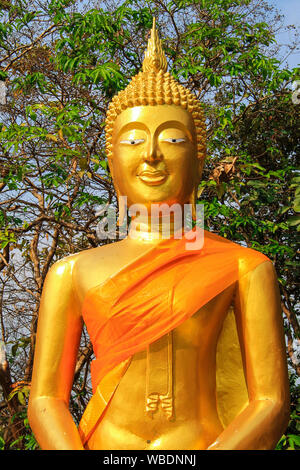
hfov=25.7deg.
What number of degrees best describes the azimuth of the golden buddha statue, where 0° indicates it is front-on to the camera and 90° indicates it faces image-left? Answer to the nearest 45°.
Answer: approximately 0°
